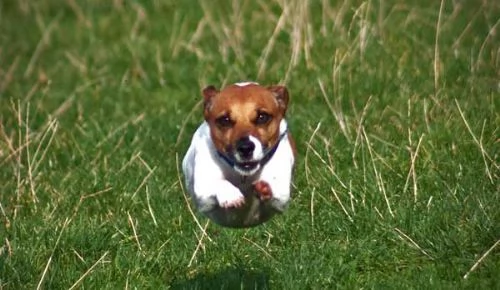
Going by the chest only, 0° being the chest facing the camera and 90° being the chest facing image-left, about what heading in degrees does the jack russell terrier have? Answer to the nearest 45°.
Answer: approximately 0°

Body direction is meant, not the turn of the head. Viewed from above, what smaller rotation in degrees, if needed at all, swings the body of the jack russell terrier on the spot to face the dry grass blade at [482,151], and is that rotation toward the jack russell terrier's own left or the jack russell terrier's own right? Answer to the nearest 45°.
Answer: approximately 135° to the jack russell terrier's own left

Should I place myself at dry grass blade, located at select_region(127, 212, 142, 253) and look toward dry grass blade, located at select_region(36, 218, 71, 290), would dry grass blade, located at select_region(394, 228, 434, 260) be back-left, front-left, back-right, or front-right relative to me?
back-left
